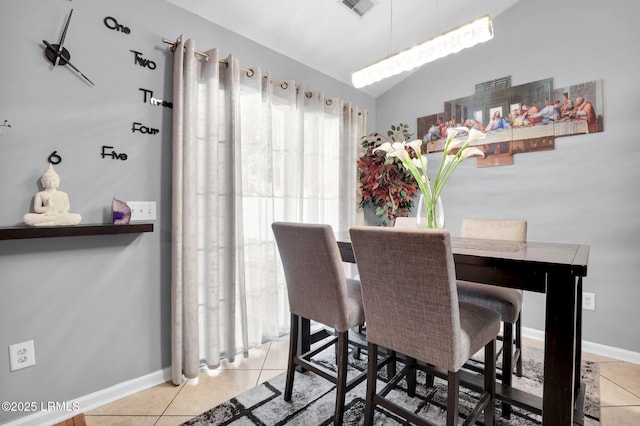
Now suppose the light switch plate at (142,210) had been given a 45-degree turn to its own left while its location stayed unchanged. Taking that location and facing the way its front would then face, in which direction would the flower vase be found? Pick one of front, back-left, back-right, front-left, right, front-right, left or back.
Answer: front

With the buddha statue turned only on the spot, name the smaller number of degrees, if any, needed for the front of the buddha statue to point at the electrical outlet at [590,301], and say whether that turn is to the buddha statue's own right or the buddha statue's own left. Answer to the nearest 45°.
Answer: approximately 45° to the buddha statue's own left

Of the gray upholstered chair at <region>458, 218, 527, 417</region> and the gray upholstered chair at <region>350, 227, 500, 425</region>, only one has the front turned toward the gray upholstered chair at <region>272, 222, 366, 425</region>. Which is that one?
the gray upholstered chair at <region>458, 218, 527, 417</region>

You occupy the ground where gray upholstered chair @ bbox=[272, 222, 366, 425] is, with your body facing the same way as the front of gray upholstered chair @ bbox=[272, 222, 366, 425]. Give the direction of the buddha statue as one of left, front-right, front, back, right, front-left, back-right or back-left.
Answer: back-left

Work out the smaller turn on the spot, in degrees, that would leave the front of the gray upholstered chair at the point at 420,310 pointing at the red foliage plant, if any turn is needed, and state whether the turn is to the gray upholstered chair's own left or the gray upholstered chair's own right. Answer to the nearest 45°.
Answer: approximately 45° to the gray upholstered chair's own left

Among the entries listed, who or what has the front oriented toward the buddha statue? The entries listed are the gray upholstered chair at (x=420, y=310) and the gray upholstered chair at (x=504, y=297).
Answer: the gray upholstered chair at (x=504, y=297)

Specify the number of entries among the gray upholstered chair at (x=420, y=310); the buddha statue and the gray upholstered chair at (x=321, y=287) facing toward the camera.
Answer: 1

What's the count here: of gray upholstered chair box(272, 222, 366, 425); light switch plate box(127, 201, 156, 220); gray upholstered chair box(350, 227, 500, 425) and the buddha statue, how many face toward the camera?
2

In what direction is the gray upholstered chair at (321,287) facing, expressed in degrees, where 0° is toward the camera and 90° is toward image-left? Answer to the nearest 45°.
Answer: approximately 225°
